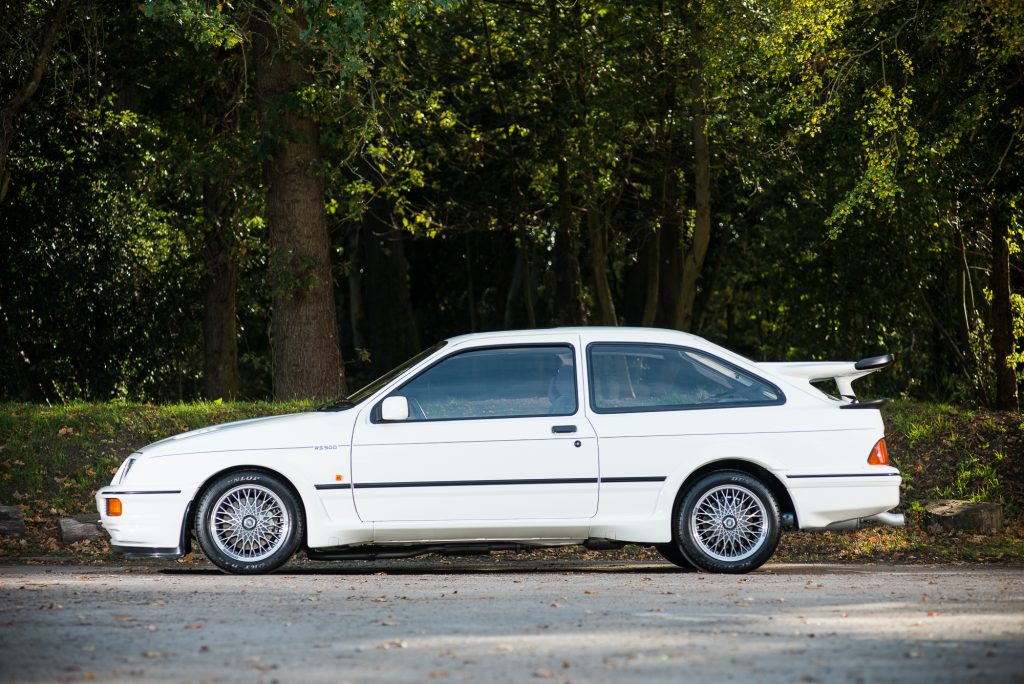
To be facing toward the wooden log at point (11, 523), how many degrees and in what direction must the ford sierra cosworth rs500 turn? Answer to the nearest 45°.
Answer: approximately 45° to its right

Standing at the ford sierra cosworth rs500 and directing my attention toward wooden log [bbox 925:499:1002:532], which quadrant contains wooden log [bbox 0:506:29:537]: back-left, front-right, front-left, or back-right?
back-left

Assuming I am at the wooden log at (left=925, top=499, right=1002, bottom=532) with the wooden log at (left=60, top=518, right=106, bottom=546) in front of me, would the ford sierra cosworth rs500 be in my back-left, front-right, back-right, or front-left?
front-left

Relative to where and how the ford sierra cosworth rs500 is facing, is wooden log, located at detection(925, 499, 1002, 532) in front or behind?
behind

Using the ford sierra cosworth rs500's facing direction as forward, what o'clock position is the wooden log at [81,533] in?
The wooden log is roughly at 1 o'clock from the ford sierra cosworth rs500.

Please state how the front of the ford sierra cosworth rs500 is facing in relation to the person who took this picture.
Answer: facing to the left of the viewer
